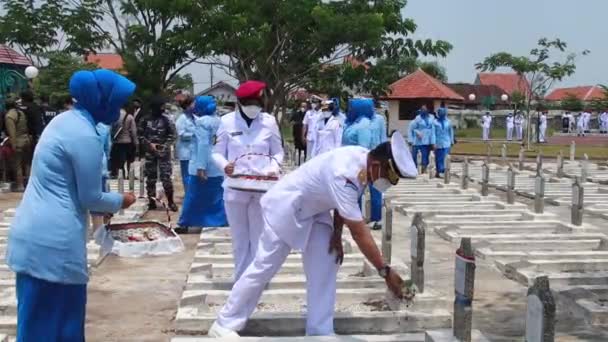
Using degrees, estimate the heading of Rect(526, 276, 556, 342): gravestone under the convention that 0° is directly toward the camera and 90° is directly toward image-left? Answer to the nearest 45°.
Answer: approximately 45°

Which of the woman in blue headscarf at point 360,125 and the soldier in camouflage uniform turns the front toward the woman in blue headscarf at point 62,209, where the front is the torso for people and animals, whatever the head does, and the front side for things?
the soldier in camouflage uniform

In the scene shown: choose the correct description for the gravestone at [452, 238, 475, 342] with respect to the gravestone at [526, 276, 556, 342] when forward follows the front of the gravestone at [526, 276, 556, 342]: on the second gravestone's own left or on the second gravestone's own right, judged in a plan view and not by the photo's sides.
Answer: on the second gravestone's own right

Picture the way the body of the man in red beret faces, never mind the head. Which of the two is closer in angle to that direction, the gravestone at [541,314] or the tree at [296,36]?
the gravestone

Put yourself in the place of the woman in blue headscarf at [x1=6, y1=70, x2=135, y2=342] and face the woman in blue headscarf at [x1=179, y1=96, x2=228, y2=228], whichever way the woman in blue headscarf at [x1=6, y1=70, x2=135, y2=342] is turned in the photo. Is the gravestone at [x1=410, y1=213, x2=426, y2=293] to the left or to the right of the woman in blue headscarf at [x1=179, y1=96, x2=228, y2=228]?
right

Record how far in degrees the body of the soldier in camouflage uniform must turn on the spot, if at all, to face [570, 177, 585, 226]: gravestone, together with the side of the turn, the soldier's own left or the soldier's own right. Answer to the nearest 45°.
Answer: approximately 90° to the soldier's own left
